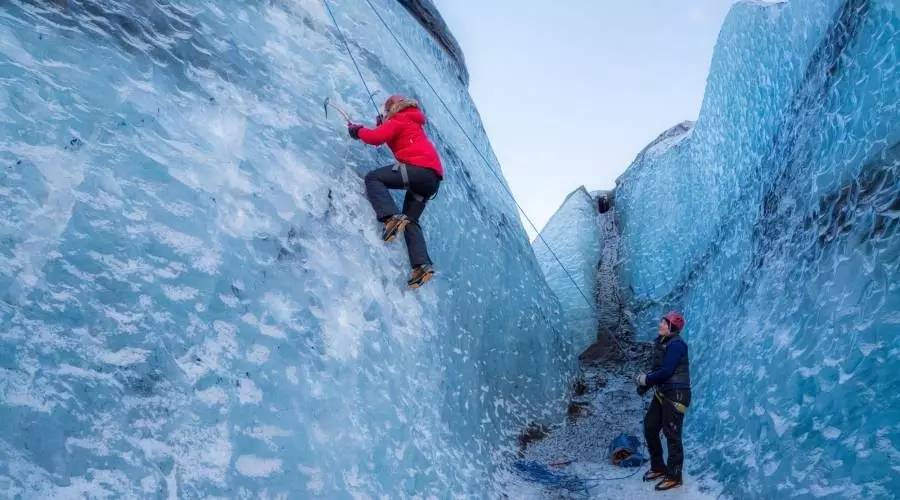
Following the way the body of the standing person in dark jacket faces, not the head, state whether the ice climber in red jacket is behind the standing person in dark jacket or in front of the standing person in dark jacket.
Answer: in front

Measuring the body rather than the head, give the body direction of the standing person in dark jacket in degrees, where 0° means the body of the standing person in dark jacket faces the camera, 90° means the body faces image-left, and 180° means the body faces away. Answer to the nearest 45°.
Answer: approximately 90°
